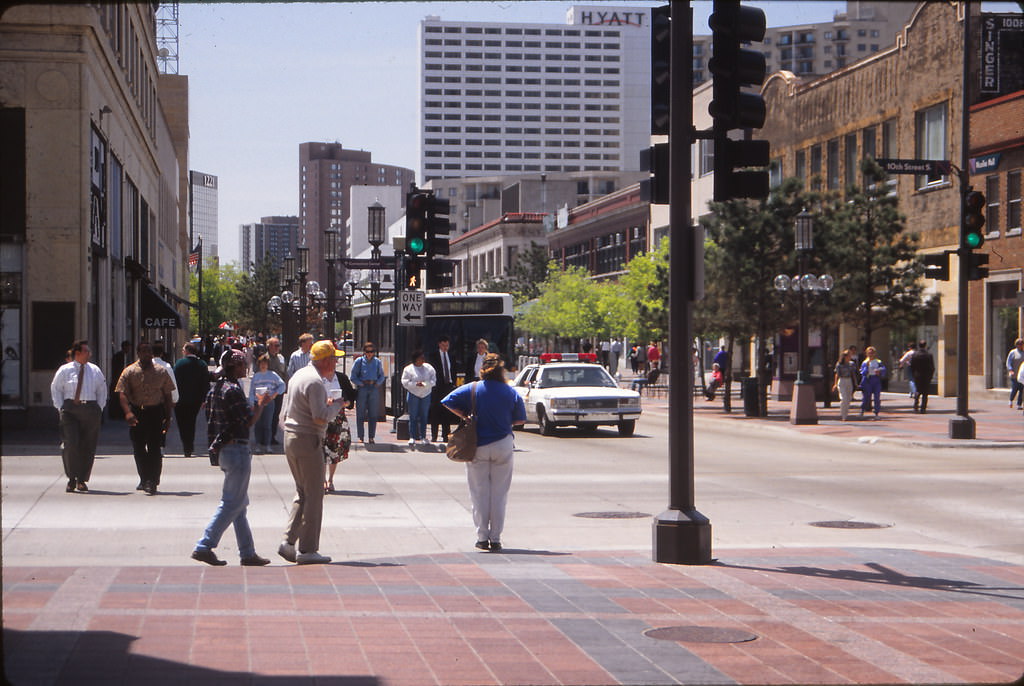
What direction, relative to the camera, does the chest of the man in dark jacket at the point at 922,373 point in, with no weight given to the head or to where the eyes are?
away from the camera

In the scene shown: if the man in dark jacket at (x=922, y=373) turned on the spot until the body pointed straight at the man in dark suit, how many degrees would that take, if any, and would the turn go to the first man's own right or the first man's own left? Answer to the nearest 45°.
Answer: approximately 135° to the first man's own left

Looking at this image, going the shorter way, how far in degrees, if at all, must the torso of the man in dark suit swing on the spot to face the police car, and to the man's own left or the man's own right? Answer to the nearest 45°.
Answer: approximately 135° to the man's own left

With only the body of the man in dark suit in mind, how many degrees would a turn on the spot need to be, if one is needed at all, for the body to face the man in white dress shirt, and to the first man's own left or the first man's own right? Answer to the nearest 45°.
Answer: approximately 45° to the first man's own right

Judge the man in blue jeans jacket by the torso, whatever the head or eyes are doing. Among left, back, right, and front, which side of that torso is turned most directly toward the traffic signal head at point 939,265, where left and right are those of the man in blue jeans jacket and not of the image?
left

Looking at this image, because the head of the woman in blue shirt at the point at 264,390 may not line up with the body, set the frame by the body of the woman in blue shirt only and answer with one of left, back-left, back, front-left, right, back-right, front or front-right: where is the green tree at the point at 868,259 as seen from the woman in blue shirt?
back-left

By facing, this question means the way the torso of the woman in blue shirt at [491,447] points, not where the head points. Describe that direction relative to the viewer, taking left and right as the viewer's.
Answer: facing away from the viewer

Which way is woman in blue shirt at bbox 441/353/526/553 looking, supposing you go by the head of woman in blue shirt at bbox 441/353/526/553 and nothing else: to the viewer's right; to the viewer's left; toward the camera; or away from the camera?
away from the camera
